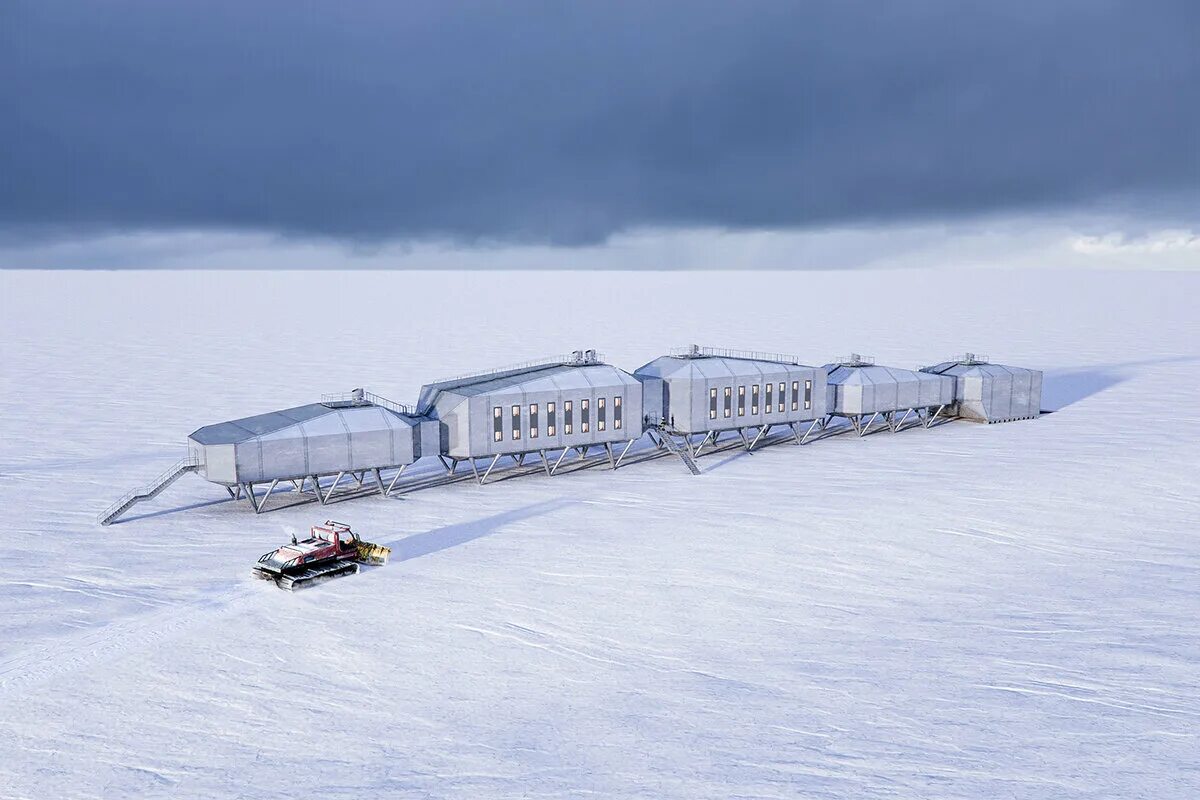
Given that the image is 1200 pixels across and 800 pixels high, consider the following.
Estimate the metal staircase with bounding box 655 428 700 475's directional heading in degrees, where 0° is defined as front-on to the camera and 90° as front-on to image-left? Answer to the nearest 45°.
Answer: approximately 315°

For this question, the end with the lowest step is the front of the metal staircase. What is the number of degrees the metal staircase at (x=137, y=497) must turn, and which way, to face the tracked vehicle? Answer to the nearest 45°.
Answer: approximately 135° to its left

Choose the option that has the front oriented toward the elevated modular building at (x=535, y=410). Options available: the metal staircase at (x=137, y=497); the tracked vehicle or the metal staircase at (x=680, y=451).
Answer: the tracked vehicle

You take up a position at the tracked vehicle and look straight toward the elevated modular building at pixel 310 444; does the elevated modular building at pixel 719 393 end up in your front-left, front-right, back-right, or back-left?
front-right

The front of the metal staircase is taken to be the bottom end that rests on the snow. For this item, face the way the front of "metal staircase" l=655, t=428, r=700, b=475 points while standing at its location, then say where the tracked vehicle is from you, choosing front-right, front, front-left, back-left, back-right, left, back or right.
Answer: right

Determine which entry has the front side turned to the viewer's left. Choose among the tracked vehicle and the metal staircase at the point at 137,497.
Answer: the metal staircase

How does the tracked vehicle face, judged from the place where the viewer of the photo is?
facing away from the viewer and to the right of the viewer

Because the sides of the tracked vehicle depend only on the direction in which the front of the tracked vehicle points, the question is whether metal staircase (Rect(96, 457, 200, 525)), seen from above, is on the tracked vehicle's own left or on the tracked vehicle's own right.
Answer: on the tracked vehicle's own left

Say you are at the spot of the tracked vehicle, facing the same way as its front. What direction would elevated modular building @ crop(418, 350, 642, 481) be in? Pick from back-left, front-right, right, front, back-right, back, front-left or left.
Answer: front

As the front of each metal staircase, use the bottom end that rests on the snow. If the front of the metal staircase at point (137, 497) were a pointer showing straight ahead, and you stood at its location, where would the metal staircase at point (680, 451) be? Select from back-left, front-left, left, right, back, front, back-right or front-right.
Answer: back

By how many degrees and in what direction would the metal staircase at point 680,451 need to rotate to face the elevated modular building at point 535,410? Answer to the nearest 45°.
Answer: approximately 90° to its right

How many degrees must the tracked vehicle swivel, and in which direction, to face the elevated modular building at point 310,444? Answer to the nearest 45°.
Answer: approximately 45° to its left

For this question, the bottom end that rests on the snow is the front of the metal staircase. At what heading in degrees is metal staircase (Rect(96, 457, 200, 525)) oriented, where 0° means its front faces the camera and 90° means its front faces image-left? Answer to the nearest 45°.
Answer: approximately 90°

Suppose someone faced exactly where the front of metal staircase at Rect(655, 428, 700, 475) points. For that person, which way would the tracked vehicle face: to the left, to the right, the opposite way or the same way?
to the left

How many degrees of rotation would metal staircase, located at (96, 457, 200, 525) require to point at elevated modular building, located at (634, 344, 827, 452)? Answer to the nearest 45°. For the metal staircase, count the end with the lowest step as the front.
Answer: approximately 180°

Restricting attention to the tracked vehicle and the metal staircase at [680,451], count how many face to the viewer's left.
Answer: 0

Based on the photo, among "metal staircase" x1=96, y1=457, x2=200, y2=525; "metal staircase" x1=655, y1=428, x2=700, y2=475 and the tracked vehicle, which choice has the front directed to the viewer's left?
"metal staircase" x1=96, y1=457, x2=200, y2=525

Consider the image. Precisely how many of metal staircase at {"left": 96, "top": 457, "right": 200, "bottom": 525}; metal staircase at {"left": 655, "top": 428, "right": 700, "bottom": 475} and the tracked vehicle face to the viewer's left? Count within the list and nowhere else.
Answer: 1
